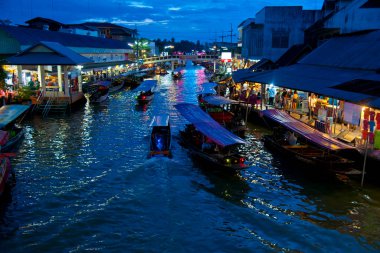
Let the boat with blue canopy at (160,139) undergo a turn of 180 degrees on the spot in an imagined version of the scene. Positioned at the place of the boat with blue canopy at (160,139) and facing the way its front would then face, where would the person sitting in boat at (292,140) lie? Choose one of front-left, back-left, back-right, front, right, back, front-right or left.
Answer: left

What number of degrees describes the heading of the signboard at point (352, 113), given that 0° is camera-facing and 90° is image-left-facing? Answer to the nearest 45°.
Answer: approximately 45°

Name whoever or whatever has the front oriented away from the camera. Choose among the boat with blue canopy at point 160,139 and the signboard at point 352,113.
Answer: the boat with blue canopy

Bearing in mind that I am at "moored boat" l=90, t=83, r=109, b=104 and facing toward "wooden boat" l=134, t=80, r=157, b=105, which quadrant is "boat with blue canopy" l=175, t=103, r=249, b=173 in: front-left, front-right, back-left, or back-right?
front-right

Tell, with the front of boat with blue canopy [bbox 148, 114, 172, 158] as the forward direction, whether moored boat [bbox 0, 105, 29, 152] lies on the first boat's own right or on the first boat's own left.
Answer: on the first boat's own left

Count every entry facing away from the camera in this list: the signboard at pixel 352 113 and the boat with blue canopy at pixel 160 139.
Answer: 1

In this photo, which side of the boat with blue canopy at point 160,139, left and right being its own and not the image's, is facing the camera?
back

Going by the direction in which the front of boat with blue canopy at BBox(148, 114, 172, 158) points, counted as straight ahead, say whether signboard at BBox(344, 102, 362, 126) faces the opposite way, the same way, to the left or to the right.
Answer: to the left

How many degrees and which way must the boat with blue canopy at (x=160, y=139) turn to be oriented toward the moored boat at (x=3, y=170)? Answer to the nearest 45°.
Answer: approximately 135° to its left

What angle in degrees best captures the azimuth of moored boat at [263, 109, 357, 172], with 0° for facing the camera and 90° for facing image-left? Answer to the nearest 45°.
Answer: approximately 135°

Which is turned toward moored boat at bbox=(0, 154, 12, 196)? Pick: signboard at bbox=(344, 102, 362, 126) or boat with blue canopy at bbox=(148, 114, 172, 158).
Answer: the signboard

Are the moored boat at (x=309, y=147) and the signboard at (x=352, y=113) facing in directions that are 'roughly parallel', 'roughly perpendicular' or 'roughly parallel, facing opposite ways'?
roughly perpendicular

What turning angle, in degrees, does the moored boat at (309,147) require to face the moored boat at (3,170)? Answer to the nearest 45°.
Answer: approximately 90° to its left

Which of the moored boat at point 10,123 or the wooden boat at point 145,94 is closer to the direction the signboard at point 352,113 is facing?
the moored boat

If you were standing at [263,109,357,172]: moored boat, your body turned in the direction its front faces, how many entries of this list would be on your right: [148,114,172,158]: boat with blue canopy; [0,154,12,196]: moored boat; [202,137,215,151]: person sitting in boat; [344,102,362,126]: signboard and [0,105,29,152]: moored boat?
1

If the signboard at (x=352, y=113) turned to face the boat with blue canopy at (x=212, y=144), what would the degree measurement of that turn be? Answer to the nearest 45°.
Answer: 0° — it already faces it

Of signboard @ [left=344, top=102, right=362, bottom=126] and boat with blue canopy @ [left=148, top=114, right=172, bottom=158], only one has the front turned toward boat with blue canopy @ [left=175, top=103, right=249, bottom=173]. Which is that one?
the signboard
